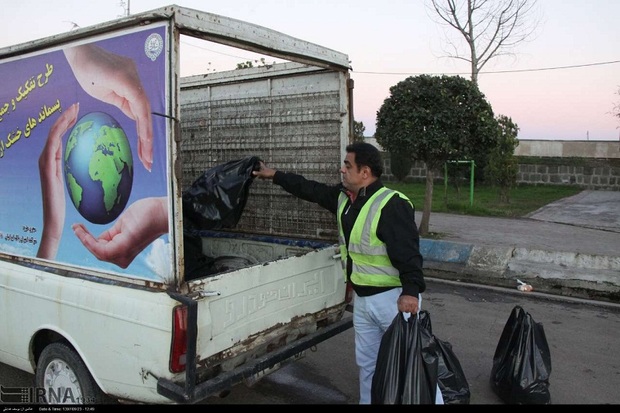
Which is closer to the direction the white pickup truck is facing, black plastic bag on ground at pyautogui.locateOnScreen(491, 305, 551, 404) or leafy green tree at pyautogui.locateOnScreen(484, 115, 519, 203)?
the leafy green tree

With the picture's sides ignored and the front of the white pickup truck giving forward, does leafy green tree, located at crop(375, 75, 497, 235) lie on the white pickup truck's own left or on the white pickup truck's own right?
on the white pickup truck's own right

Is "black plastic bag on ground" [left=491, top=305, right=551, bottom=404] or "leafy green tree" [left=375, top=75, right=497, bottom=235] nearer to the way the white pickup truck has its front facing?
the leafy green tree

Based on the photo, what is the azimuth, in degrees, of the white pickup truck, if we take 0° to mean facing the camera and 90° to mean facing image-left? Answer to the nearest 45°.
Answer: approximately 135°

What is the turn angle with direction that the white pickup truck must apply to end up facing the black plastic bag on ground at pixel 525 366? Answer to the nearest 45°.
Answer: approximately 135° to its right

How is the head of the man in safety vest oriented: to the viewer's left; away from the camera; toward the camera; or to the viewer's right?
to the viewer's left

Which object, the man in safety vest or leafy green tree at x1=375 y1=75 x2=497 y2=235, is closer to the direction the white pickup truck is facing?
the leafy green tree

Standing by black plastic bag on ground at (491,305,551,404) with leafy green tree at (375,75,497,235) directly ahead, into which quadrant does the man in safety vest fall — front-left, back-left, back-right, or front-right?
back-left

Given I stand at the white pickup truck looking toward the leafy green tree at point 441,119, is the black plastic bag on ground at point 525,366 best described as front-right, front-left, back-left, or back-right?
front-right
